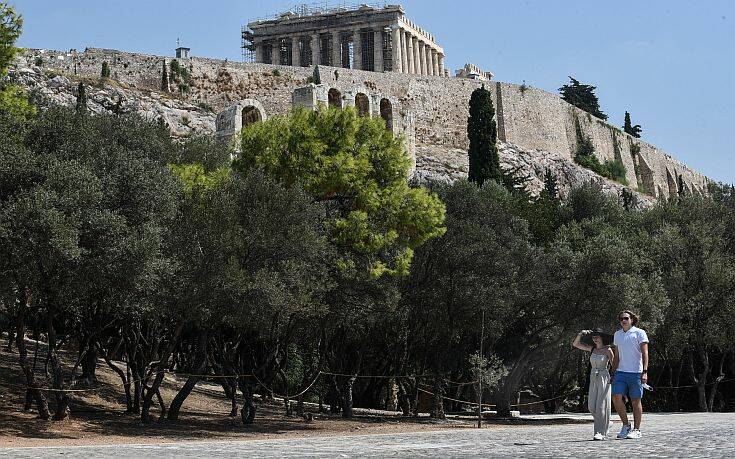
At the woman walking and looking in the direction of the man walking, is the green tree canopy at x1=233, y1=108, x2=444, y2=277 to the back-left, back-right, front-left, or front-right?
back-left

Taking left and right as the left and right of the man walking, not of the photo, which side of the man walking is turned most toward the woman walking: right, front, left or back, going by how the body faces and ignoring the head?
right

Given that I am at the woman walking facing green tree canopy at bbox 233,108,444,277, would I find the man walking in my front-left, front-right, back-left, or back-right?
back-right

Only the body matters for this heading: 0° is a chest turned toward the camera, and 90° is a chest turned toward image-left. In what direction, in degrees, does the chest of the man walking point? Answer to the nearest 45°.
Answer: approximately 45°

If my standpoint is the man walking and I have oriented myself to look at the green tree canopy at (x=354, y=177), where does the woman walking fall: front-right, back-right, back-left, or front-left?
front-left
